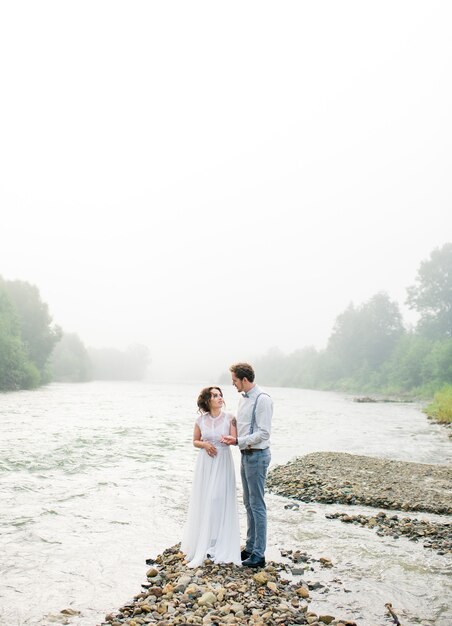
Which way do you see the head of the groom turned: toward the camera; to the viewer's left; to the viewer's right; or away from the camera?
to the viewer's left

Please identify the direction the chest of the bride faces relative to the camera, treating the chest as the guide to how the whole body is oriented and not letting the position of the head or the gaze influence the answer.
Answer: toward the camera

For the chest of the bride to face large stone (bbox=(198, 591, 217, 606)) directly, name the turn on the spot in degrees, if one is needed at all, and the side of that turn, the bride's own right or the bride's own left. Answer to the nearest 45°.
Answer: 0° — they already face it

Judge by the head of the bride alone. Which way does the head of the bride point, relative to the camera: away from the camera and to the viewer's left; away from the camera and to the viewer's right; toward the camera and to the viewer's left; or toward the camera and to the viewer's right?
toward the camera and to the viewer's right
